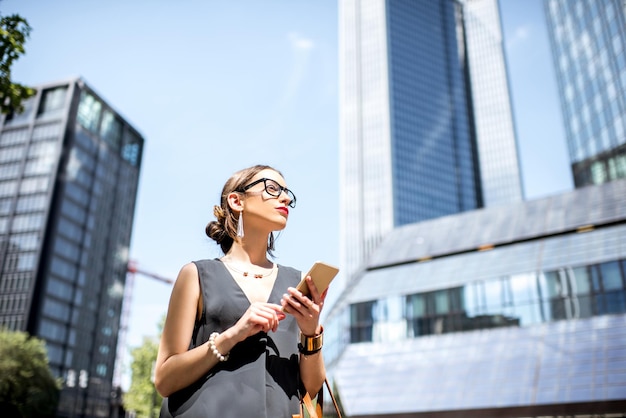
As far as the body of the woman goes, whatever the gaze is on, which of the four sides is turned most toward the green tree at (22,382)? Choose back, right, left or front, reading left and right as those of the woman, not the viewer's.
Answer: back

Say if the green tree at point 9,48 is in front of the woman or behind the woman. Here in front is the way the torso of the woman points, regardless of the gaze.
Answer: behind

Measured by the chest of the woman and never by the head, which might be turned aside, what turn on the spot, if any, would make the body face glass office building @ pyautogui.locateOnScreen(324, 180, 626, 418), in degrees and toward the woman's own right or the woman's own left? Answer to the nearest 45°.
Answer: approximately 90° to the woman's own left

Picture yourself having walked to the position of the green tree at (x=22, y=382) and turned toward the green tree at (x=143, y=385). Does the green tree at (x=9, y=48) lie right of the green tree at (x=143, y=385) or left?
right

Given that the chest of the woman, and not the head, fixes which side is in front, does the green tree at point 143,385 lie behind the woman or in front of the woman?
behind
